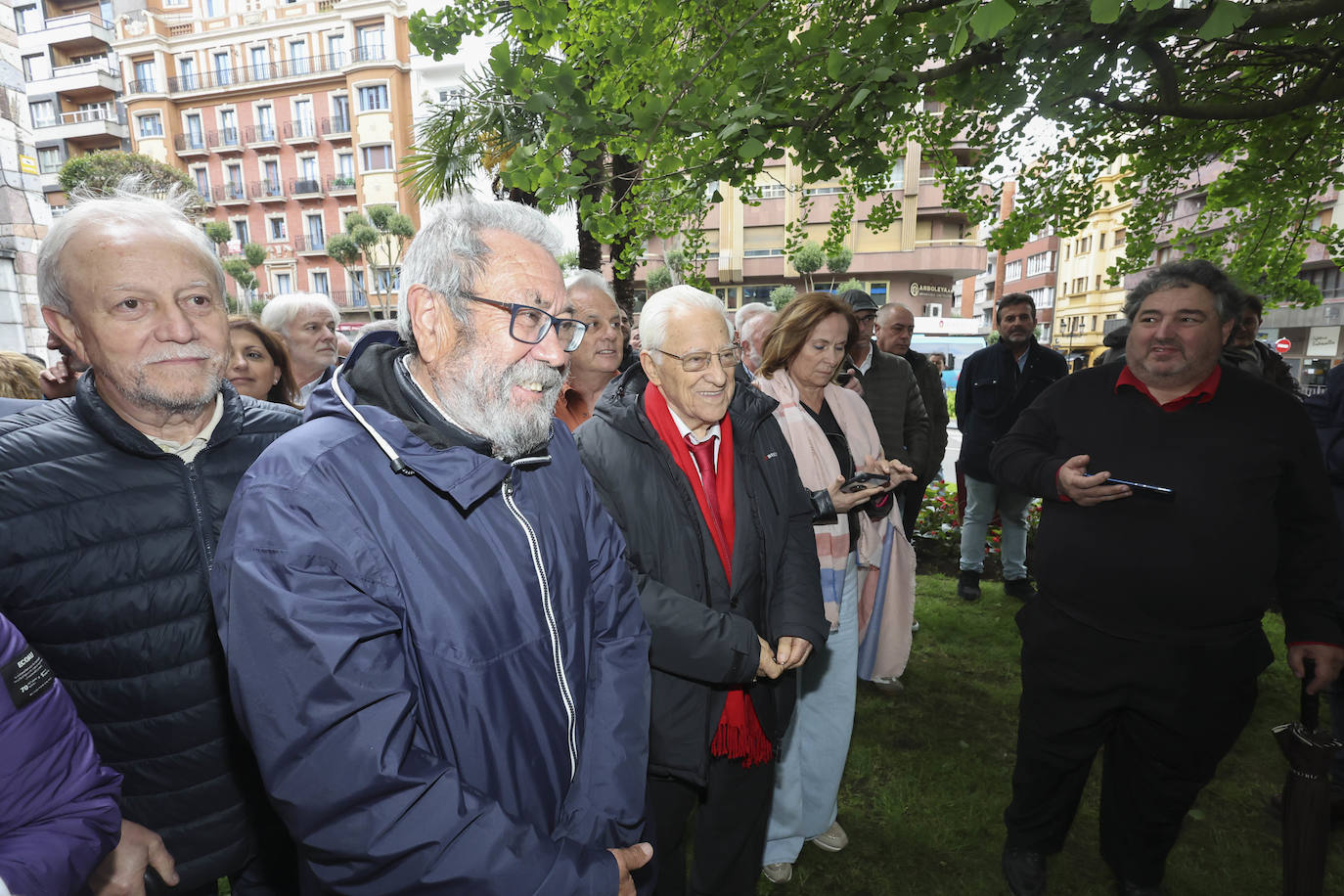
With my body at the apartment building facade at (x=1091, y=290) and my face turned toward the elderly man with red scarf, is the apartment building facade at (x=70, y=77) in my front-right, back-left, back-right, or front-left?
front-right

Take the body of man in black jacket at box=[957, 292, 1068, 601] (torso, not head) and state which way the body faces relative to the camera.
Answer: toward the camera

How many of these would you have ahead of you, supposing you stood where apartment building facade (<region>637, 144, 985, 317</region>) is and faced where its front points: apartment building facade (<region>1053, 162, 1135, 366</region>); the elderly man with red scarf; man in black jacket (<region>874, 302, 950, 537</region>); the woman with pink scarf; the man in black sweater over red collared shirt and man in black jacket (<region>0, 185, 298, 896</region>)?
5

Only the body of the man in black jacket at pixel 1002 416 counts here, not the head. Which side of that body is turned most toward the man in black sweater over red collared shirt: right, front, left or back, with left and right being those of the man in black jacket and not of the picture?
front

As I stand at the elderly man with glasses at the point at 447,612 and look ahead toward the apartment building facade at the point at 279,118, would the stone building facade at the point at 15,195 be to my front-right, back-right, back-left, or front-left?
front-left

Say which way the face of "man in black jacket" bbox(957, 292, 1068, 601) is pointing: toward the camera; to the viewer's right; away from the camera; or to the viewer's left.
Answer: toward the camera

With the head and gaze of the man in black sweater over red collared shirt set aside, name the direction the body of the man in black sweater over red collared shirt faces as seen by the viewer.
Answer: toward the camera

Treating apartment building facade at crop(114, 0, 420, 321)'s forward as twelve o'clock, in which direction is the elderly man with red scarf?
The elderly man with red scarf is roughly at 12 o'clock from the apartment building facade.

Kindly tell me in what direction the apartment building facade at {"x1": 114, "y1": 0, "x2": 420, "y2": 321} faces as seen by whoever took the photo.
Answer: facing the viewer

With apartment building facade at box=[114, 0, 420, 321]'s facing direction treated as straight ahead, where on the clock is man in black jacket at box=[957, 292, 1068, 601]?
The man in black jacket is roughly at 12 o'clock from the apartment building facade.

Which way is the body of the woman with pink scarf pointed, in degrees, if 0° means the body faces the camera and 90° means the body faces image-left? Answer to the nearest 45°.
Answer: approximately 315°

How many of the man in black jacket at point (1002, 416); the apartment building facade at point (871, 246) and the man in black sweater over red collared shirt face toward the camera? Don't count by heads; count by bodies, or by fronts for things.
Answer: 3

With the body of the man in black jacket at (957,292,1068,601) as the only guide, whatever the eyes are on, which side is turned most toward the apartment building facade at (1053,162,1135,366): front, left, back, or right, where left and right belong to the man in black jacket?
back

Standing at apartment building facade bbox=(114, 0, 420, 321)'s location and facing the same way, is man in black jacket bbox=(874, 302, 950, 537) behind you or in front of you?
in front

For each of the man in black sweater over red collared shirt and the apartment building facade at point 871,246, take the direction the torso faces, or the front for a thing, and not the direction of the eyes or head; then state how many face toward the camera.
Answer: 2

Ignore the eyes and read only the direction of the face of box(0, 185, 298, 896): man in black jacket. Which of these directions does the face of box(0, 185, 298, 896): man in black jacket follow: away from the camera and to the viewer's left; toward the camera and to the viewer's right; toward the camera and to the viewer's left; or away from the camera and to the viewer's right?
toward the camera and to the viewer's right

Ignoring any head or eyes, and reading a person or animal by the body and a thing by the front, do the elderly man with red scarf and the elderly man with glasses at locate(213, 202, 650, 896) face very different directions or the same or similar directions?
same or similar directions
